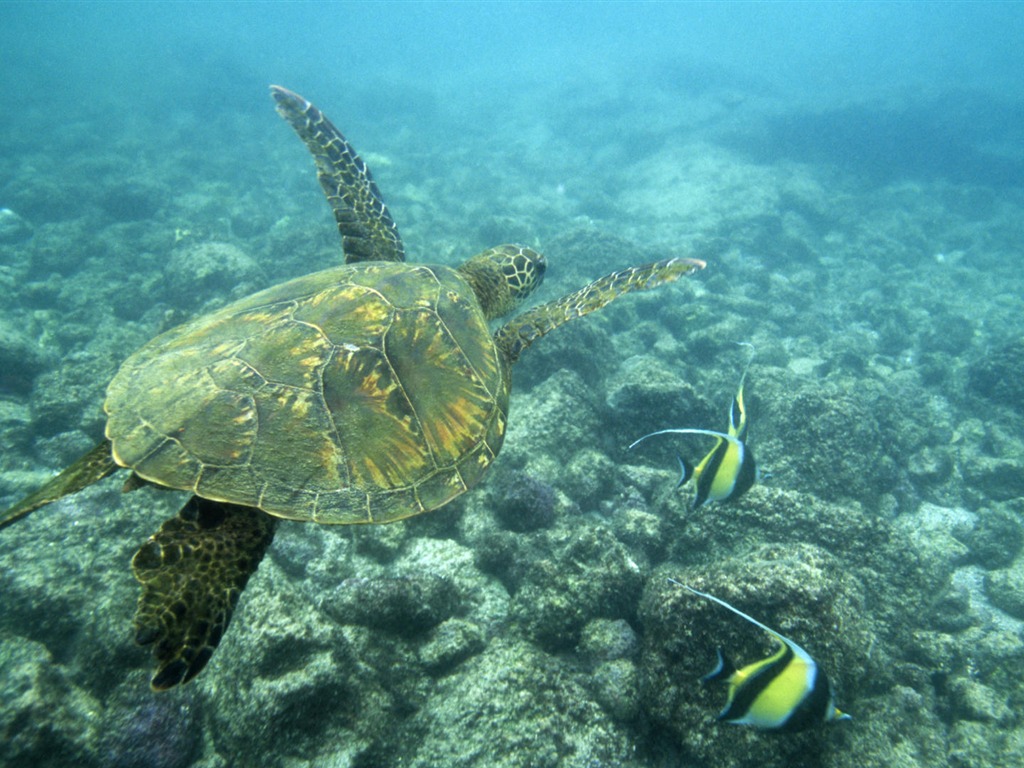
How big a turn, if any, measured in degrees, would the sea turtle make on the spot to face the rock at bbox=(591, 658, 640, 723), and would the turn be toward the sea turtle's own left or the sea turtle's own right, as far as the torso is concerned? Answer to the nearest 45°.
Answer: approximately 90° to the sea turtle's own right

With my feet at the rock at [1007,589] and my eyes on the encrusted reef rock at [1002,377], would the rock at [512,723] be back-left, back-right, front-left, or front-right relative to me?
back-left

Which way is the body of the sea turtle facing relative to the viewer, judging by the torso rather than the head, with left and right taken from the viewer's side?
facing away from the viewer and to the right of the viewer

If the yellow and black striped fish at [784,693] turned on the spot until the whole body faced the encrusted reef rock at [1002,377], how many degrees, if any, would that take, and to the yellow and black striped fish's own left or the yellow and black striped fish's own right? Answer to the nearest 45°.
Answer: approximately 90° to the yellow and black striped fish's own left

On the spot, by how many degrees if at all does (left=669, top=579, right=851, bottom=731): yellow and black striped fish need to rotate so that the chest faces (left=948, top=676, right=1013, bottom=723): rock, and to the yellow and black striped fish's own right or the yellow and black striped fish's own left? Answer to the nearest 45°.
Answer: approximately 45° to the yellow and black striped fish's own left

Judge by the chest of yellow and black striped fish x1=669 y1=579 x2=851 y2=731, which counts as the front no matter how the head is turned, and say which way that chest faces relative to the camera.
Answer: to the viewer's right

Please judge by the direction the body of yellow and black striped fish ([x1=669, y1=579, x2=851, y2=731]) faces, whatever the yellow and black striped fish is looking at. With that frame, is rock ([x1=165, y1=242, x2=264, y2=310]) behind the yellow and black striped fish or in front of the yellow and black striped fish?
behind

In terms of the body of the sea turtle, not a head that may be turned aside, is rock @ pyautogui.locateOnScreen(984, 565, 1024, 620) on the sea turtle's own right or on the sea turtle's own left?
on the sea turtle's own right

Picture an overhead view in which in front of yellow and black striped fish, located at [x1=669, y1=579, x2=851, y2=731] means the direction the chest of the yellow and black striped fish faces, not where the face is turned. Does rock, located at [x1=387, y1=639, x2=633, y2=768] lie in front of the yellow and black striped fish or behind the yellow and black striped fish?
behind
